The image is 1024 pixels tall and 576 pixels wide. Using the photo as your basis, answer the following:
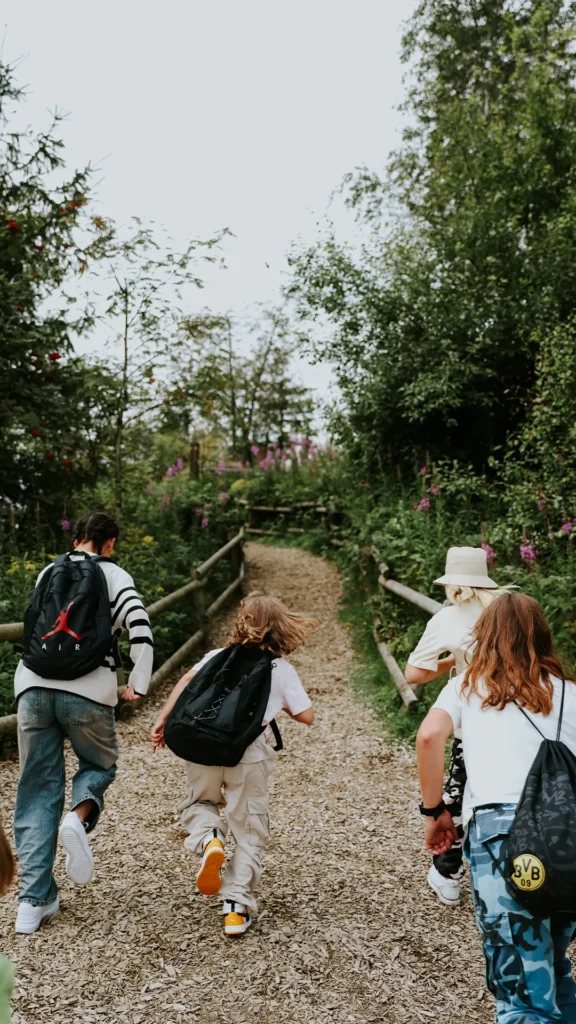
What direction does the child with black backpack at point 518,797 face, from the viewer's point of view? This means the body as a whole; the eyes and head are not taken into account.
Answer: away from the camera

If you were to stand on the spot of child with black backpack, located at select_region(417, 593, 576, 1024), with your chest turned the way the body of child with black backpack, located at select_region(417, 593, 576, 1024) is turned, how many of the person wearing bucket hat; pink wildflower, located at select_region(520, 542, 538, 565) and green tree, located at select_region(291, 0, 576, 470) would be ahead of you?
3

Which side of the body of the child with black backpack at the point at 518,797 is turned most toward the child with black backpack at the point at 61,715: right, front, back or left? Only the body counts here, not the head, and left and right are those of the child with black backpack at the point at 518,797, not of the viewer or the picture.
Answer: left

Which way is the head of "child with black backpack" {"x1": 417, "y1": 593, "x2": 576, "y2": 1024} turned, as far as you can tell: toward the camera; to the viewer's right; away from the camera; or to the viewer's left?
away from the camera

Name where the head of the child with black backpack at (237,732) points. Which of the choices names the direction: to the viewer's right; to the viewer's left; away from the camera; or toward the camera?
away from the camera

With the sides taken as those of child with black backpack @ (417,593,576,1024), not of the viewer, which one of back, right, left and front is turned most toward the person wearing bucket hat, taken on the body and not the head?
front

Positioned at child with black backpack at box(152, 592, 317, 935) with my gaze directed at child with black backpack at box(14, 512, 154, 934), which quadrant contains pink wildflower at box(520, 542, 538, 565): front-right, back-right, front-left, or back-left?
back-right

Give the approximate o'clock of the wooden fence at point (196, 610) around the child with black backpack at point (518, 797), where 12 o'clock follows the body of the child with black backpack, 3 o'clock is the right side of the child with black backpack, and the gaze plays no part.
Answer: The wooden fence is roughly at 11 o'clock from the child with black backpack.

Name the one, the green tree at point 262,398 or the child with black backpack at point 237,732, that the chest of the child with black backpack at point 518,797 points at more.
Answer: the green tree

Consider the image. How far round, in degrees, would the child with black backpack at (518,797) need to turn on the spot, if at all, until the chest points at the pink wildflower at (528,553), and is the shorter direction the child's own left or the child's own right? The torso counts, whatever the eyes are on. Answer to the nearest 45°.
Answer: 0° — they already face it

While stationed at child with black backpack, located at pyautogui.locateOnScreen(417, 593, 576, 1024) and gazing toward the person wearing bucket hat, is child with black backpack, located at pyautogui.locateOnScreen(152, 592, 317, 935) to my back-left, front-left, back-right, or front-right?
front-left

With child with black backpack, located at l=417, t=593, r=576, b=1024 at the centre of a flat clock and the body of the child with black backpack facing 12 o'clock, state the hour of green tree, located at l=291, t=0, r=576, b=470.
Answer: The green tree is roughly at 12 o'clock from the child with black backpack.
